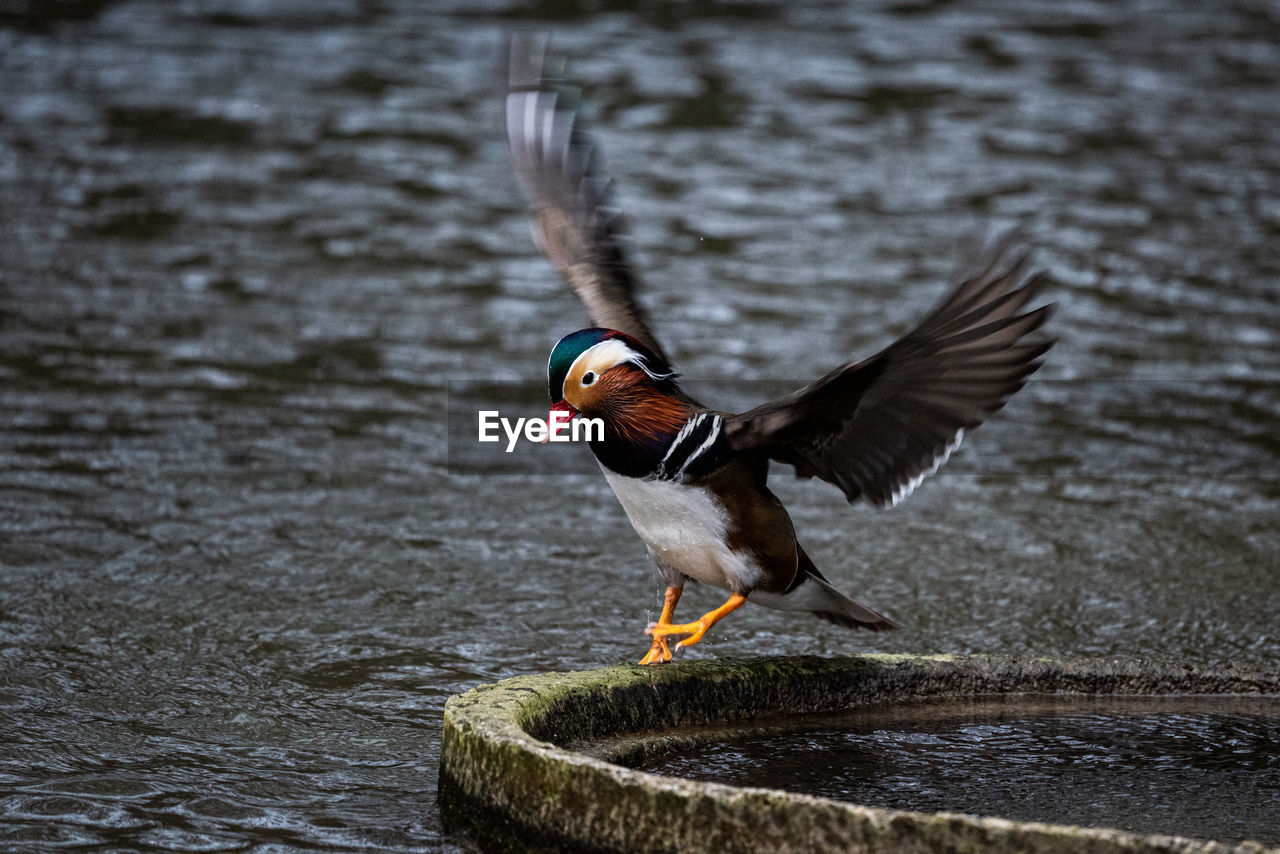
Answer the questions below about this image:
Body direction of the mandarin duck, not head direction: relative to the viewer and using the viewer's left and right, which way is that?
facing the viewer and to the left of the viewer

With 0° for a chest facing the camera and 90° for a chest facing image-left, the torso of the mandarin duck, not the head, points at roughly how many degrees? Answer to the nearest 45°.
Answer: approximately 45°
